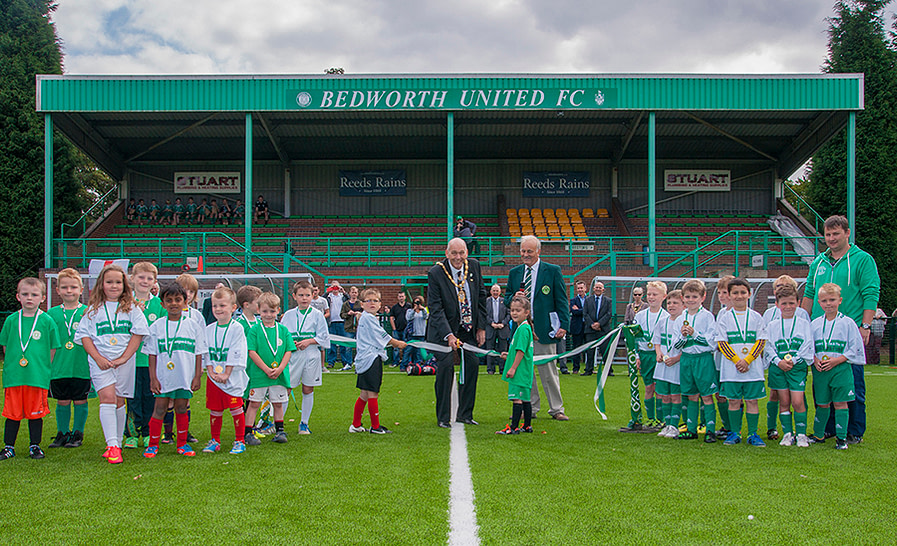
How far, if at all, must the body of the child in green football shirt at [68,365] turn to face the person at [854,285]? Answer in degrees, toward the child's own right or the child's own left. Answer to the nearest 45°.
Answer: approximately 45° to the child's own left

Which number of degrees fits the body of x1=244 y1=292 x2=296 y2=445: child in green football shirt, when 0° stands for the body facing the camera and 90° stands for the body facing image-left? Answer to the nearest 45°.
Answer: approximately 0°

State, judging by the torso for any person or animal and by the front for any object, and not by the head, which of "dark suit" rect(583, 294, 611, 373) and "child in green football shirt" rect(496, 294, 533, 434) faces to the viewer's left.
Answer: the child in green football shirt

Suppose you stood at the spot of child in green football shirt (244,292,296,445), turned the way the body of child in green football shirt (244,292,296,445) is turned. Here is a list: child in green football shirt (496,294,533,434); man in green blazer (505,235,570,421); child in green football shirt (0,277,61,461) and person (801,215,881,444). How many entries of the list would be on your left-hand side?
3

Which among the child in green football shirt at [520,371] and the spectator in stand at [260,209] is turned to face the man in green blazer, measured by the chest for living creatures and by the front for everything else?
the spectator in stand

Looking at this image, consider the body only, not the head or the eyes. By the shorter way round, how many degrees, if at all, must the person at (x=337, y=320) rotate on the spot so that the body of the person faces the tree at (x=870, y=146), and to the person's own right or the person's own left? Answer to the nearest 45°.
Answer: approximately 135° to the person's own left

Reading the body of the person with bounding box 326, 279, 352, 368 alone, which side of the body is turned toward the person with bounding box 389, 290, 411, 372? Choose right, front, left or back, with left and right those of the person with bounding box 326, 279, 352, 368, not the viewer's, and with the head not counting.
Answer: left

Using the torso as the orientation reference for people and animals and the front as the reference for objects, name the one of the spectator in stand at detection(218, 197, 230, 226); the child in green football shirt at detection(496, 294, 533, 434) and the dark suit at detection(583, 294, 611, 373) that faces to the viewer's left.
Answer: the child in green football shirt
